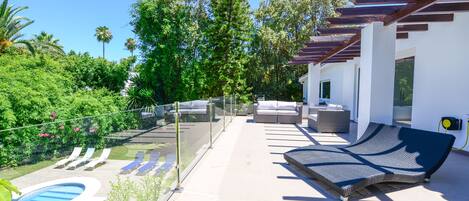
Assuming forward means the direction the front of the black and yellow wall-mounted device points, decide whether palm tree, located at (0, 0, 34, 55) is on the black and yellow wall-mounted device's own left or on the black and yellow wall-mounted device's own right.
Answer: on the black and yellow wall-mounted device's own right

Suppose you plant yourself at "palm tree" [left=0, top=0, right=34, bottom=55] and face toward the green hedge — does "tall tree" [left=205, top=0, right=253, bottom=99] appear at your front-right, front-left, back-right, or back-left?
front-left

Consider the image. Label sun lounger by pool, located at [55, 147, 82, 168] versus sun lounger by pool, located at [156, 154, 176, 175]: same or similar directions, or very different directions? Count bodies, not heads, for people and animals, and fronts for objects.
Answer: same or similar directions

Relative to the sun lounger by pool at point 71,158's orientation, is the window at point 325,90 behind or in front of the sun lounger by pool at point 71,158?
behind

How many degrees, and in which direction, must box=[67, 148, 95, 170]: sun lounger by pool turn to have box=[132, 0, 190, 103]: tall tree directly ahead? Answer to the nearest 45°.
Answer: approximately 135° to its right

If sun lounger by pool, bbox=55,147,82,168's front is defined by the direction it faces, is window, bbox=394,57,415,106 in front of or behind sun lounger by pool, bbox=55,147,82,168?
behind

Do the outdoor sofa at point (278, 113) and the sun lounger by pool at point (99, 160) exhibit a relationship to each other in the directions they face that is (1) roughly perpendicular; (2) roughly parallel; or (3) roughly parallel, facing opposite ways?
roughly parallel

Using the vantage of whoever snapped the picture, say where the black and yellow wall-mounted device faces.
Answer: facing the viewer and to the left of the viewer

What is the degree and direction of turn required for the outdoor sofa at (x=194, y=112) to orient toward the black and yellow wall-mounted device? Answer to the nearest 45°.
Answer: approximately 90° to its left

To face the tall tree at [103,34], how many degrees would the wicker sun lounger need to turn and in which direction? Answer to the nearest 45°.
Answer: approximately 90° to its right

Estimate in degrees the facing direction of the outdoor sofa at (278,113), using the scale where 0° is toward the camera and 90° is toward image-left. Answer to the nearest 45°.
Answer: approximately 0°

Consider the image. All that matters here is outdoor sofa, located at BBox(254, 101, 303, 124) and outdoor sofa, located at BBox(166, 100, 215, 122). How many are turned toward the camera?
2

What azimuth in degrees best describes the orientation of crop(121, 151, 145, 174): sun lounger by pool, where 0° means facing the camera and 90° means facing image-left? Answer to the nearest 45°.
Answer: approximately 45°

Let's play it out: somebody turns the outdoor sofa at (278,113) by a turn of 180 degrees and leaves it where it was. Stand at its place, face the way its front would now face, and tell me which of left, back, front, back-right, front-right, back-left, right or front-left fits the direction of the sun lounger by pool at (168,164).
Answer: back

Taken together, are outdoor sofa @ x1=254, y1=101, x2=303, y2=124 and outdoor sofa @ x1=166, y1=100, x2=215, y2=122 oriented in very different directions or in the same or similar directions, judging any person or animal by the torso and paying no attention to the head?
same or similar directions

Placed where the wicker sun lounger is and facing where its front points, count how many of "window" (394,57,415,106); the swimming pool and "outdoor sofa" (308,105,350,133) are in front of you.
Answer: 1
